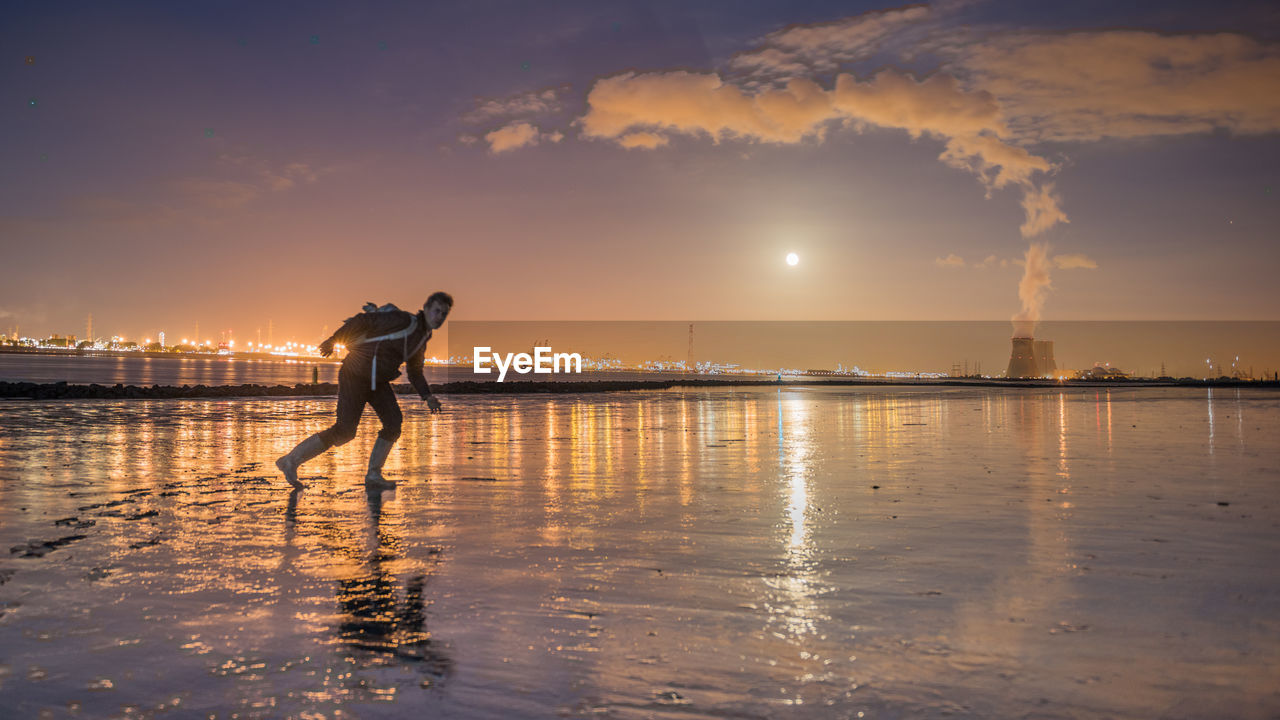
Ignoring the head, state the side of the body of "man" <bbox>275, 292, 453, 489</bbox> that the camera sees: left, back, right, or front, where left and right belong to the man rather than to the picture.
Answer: right

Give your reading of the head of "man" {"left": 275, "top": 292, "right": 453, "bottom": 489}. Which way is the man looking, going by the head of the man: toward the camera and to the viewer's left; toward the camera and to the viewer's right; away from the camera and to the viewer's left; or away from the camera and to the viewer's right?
toward the camera and to the viewer's right
